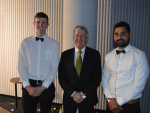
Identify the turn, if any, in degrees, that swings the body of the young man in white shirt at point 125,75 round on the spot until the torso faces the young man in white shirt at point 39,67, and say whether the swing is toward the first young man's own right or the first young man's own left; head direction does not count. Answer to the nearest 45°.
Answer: approximately 45° to the first young man's own right

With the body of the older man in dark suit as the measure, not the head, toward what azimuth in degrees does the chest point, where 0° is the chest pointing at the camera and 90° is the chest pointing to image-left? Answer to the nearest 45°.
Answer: approximately 0°

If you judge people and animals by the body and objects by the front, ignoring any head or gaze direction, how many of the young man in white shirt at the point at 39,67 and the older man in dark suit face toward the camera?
2

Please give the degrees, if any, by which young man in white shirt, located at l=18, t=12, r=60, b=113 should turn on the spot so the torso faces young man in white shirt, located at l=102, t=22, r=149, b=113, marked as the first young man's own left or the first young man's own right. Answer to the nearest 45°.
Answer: approximately 45° to the first young man's own left

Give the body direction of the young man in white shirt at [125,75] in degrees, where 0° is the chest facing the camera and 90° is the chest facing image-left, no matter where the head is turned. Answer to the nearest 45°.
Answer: approximately 45°
